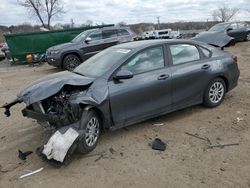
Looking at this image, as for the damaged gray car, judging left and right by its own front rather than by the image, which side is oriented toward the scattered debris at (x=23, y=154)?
front

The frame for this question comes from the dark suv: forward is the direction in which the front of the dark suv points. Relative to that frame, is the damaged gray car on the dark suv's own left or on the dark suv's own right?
on the dark suv's own left

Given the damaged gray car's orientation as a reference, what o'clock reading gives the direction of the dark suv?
The dark suv is roughly at 4 o'clock from the damaged gray car.

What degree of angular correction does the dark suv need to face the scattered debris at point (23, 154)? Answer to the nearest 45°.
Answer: approximately 45° to its left

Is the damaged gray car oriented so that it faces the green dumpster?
no

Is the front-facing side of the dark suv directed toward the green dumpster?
no

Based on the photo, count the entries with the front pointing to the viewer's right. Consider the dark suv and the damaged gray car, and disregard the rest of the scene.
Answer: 0

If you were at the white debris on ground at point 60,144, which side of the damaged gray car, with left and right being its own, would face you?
front

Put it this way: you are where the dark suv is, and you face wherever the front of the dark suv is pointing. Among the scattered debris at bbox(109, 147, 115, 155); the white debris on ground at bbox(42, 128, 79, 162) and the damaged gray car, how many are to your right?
0

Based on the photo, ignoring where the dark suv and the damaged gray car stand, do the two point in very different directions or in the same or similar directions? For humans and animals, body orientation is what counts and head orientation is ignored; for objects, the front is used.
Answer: same or similar directions

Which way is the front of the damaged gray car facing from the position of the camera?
facing the viewer and to the left of the viewer
